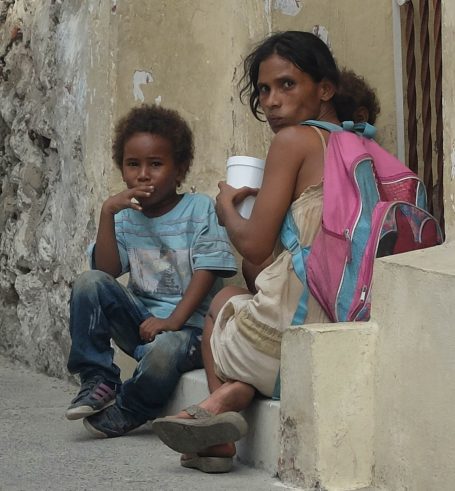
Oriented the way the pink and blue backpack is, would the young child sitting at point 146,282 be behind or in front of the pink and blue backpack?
behind

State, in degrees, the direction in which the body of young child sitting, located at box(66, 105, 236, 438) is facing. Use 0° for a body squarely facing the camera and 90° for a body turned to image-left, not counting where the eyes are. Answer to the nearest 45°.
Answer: approximately 45°

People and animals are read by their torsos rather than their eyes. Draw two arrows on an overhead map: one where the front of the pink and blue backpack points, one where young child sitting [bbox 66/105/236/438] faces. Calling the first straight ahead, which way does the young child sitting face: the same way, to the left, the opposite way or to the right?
to the right

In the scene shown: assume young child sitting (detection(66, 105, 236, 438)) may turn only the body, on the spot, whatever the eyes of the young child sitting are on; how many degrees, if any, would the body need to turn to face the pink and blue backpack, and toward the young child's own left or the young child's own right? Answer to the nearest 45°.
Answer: approximately 90° to the young child's own left

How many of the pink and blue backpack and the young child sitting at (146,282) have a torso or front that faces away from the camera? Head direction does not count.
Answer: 0

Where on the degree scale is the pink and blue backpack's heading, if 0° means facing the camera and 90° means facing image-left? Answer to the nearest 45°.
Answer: approximately 315°
